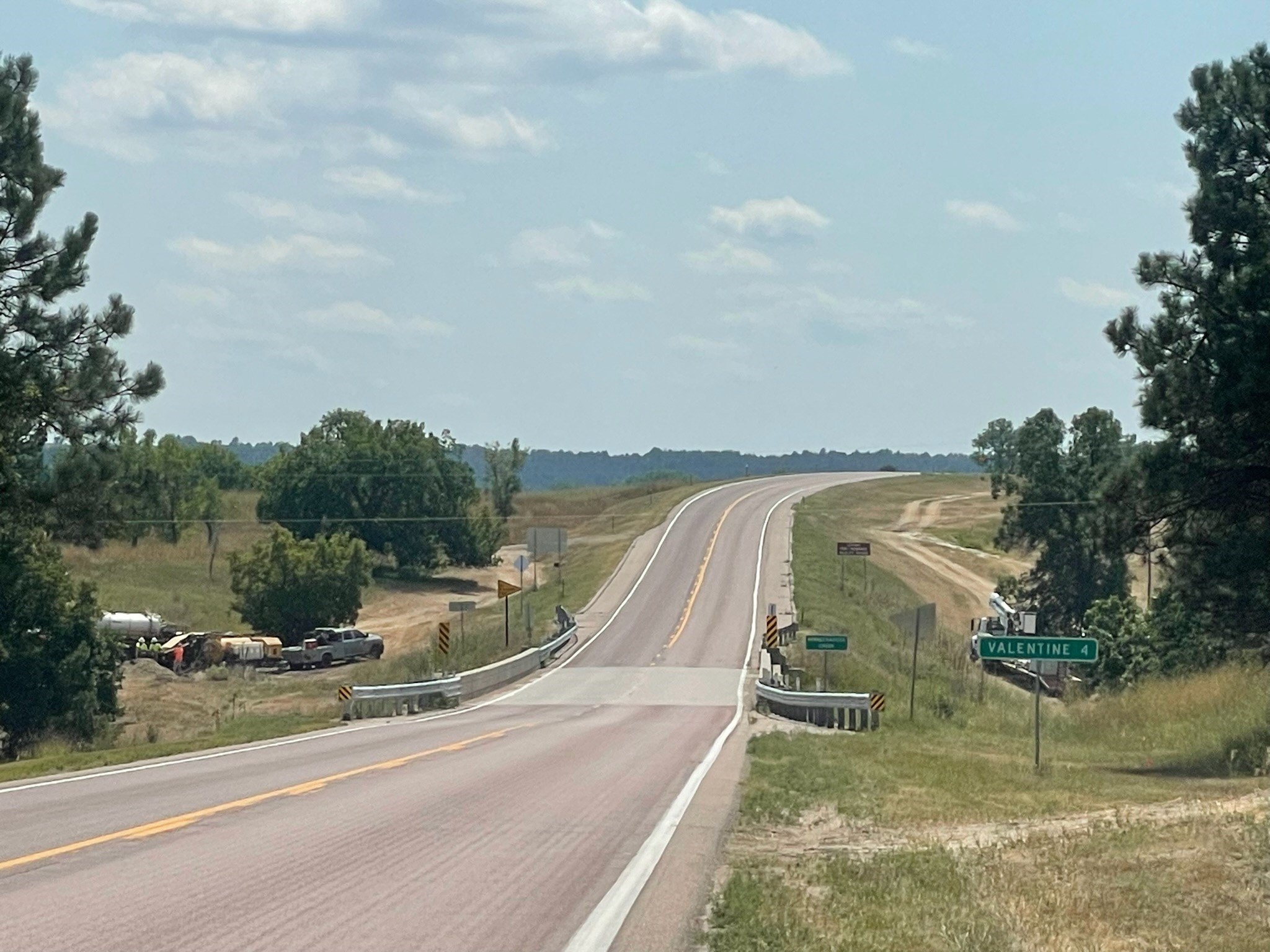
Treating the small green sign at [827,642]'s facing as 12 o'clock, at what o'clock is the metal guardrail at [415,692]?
The metal guardrail is roughly at 3 o'clock from the small green sign.

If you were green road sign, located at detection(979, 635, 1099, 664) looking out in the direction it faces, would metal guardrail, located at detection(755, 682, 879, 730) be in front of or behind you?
behind

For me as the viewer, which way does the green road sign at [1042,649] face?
facing the viewer

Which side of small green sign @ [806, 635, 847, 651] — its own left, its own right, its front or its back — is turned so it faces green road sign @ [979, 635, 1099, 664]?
front

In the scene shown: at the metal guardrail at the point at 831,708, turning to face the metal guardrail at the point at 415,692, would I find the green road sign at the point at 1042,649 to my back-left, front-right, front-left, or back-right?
back-left

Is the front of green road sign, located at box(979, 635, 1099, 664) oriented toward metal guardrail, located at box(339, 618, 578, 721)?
no

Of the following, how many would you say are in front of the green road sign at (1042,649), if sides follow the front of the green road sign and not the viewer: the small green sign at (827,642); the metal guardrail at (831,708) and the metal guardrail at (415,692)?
0

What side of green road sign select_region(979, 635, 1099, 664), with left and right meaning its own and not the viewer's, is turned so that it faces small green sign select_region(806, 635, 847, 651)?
back

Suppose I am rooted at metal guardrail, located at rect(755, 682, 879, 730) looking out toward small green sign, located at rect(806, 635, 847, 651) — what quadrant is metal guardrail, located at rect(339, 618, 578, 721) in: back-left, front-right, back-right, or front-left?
front-left

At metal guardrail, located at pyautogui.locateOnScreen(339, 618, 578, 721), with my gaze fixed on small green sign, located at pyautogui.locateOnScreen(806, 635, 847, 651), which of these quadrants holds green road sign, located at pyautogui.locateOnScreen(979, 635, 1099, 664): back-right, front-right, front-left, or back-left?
front-right

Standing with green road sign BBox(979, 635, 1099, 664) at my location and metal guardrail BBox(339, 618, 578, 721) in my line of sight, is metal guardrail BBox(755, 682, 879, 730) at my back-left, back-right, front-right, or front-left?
front-right

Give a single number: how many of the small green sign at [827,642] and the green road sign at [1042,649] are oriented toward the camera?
2

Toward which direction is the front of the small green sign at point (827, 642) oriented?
toward the camera

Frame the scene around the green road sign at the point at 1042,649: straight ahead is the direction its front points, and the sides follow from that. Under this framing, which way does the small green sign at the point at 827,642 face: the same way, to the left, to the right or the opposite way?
the same way
